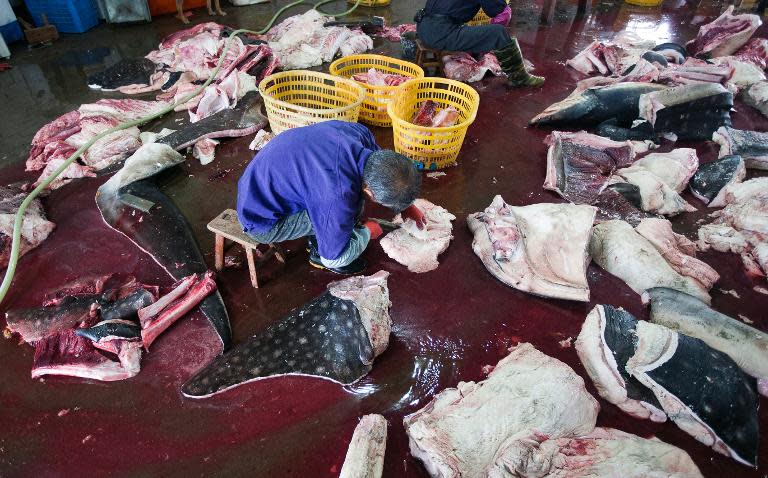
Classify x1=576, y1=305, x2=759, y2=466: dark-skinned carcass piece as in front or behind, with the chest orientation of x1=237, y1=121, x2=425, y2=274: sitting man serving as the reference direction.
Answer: in front

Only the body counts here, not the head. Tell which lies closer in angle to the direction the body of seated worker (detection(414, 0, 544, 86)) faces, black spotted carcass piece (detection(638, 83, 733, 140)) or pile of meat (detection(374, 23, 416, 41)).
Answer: the black spotted carcass piece

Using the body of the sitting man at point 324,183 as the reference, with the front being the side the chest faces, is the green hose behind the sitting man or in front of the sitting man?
behind

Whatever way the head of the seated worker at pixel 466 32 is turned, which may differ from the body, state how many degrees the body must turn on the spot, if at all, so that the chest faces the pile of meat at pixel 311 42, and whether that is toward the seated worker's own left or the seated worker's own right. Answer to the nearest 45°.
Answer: approximately 180°

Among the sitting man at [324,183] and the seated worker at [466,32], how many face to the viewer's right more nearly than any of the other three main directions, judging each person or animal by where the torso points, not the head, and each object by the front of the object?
2

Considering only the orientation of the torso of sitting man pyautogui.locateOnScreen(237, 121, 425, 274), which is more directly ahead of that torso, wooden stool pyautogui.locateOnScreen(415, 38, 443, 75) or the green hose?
the wooden stool

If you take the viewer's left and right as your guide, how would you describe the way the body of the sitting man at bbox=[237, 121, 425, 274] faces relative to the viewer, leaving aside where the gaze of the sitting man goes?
facing to the right of the viewer

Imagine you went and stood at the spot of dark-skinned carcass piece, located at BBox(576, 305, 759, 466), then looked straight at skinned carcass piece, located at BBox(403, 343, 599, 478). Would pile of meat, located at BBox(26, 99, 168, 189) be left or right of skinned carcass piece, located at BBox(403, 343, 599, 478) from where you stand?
right

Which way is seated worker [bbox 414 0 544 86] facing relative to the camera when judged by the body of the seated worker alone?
to the viewer's right

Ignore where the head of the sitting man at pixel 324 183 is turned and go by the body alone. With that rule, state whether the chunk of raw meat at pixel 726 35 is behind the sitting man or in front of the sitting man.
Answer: in front

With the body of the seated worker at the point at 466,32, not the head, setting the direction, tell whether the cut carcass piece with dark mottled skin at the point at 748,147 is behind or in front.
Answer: in front

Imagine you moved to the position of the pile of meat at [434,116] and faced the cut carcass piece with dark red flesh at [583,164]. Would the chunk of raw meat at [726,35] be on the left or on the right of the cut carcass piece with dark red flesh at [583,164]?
left

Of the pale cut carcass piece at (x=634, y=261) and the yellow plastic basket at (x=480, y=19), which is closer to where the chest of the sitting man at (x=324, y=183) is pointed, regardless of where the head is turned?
the pale cut carcass piece
